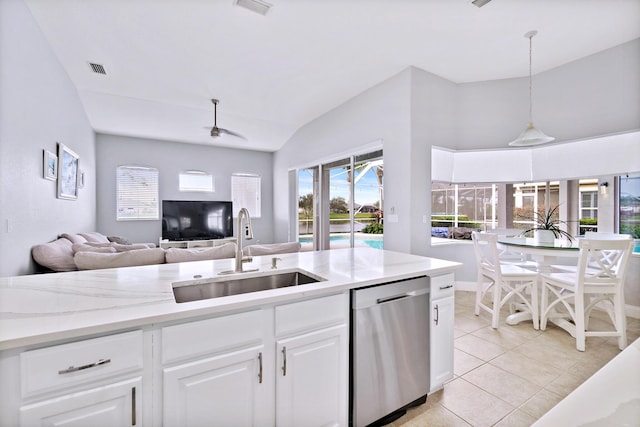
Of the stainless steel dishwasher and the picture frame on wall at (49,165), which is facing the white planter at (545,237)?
the picture frame on wall

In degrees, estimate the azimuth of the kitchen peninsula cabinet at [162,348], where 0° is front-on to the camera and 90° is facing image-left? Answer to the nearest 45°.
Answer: approximately 315°

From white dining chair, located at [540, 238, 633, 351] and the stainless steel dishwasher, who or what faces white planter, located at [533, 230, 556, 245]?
the white dining chair

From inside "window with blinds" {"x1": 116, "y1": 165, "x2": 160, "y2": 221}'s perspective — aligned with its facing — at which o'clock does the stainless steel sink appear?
The stainless steel sink is roughly at 12 o'clock from the window with blinds.

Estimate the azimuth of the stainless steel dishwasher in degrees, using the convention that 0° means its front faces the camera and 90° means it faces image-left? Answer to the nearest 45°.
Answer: approximately 315°

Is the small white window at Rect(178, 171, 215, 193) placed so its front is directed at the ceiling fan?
yes

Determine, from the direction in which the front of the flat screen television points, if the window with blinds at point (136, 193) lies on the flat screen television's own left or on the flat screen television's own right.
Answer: on the flat screen television's own right

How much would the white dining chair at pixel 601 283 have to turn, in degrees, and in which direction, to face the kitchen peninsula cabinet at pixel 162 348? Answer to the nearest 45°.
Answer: approximately 90° to its left

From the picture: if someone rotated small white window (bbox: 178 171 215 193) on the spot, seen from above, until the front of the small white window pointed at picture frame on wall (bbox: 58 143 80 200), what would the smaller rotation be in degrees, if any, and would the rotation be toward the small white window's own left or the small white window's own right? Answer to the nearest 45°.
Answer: approximately 45° to the small white window's own right

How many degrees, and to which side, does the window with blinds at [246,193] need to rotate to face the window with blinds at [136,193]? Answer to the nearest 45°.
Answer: approximately 90° to its right
